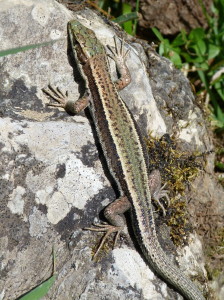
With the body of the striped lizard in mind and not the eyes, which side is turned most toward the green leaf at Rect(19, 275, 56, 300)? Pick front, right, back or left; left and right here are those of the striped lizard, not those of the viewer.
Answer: back

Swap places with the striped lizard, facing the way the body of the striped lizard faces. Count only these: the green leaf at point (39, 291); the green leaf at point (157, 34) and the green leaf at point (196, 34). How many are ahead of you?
2

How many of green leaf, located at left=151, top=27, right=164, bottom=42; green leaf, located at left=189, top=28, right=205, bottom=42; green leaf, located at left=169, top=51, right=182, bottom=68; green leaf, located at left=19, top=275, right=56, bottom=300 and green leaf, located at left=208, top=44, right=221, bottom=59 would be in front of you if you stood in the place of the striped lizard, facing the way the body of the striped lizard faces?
4

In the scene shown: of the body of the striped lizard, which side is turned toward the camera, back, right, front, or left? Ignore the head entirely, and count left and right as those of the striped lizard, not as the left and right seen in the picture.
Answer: back

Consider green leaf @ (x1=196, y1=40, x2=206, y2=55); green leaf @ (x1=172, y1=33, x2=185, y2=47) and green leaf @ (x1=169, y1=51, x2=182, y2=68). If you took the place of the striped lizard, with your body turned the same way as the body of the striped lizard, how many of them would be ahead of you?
3

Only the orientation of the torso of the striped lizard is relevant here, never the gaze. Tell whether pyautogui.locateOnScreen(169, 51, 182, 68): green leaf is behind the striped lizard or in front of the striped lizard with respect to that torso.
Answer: in front

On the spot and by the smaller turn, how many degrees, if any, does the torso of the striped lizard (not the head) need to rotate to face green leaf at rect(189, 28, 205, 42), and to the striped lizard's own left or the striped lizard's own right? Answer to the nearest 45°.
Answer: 0° — it already faces it

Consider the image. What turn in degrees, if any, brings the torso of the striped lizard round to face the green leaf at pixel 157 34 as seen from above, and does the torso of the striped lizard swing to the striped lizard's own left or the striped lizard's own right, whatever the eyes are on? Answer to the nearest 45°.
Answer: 0° — it already faces it

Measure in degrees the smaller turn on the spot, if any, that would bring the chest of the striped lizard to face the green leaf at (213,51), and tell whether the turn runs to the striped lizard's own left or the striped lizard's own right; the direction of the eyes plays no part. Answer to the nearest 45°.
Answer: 0° — it already faces it

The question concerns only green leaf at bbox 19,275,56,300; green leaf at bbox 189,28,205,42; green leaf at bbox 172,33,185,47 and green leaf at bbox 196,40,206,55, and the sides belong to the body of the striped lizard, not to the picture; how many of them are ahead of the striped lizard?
3

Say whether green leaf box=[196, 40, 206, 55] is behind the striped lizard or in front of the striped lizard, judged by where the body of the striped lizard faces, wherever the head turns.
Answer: in front
